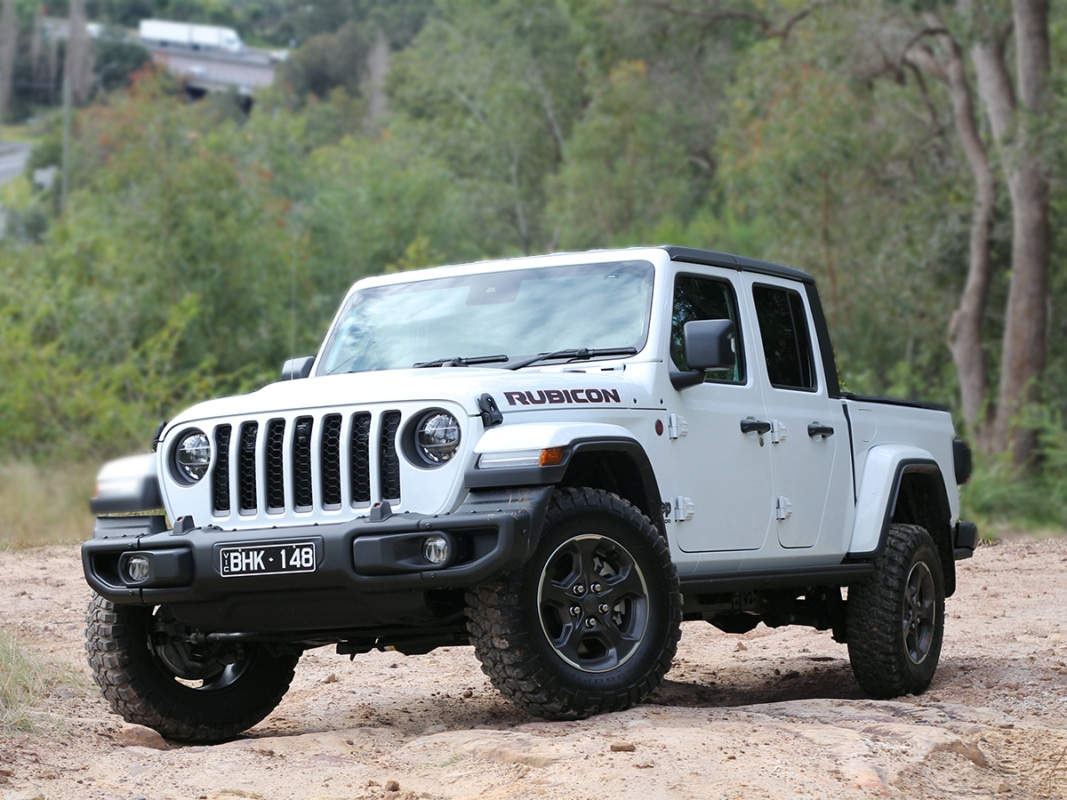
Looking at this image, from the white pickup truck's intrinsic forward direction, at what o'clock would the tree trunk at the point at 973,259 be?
The tree trunk is roughly at 5 o'clock from the white pickup truck.

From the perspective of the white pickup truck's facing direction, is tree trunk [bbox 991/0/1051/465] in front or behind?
behind

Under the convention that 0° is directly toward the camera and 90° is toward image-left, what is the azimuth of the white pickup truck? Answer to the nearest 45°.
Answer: approximately 45°
